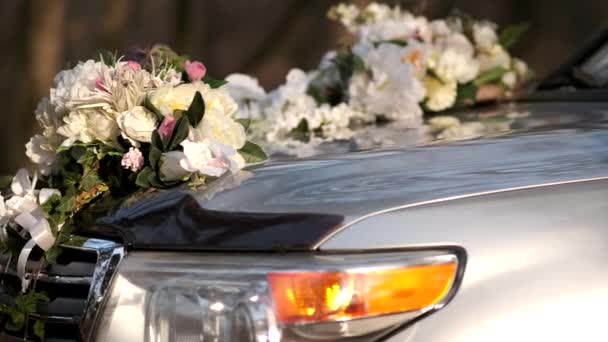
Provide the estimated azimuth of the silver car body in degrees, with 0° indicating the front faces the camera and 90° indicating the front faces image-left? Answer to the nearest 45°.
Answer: approximately 45°
